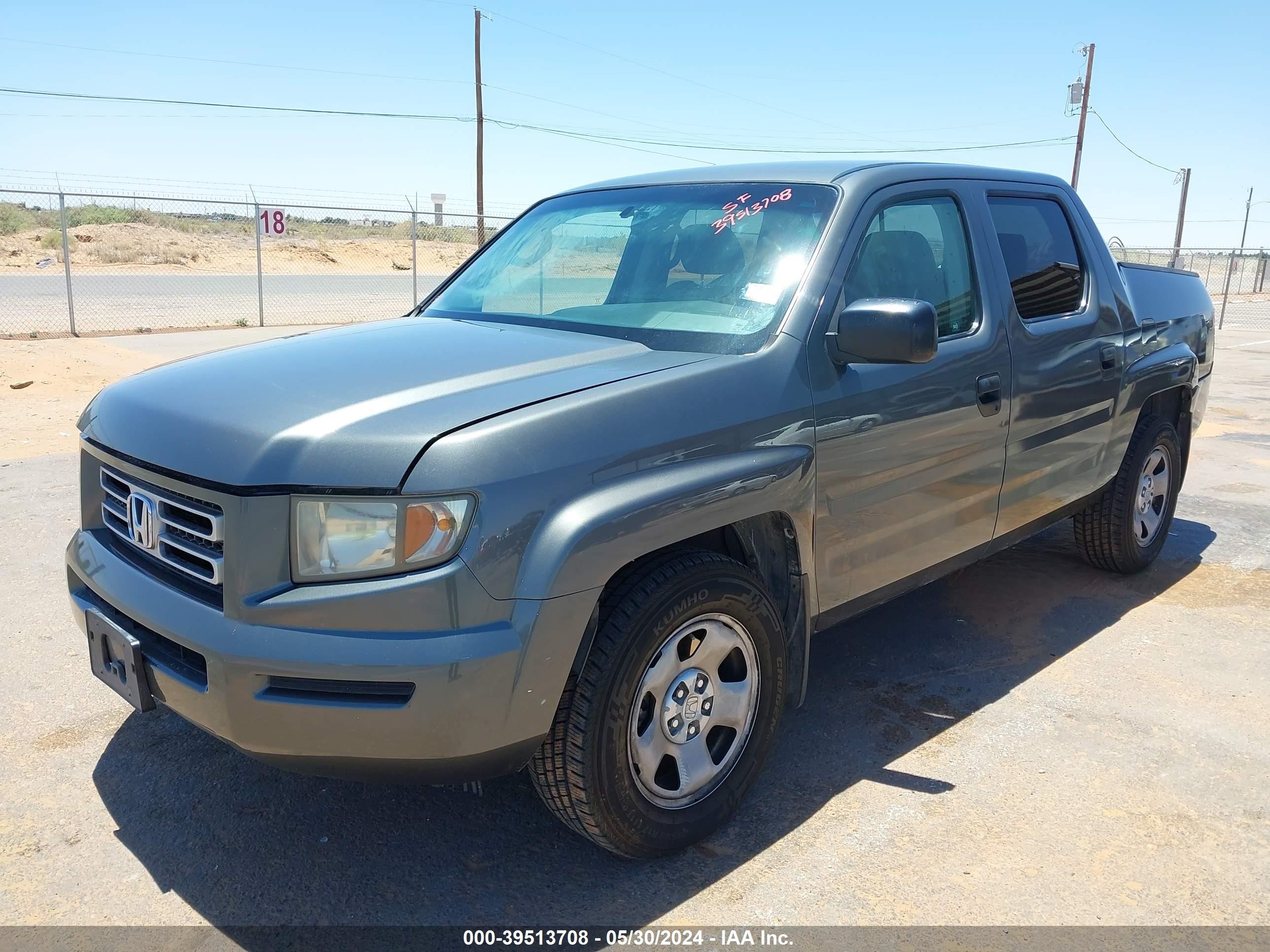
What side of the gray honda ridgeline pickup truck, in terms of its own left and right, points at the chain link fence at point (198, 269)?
right

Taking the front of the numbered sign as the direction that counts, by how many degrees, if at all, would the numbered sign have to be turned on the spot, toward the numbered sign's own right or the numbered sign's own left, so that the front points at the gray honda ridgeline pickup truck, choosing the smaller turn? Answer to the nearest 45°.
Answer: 0° — it already faces it

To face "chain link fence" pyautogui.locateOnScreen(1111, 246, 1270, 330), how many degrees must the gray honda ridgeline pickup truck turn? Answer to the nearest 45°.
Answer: approximately 180°

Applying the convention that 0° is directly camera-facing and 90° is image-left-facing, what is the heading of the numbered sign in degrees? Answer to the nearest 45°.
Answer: approximately 0°

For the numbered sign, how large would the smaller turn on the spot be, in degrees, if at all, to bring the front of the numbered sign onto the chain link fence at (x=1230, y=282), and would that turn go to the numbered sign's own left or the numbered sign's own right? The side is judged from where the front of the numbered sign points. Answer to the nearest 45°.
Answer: approximately 90° to the numbered sign's own left

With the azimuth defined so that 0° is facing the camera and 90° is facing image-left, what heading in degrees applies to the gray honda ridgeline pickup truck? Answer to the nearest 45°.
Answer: approximately 45°

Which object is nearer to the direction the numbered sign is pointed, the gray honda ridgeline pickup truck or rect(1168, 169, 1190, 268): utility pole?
the gray honda ridgeline pickup truck

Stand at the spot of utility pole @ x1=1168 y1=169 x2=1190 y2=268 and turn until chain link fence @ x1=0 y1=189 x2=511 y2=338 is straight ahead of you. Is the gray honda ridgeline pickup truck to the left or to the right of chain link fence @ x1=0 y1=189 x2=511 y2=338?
left

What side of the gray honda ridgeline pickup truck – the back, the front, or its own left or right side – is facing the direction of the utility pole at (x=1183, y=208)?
back
